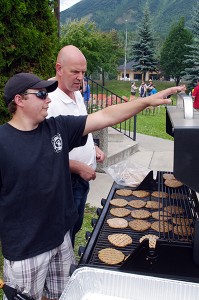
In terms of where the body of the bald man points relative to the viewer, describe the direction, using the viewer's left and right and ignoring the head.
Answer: facing the viewer and to the right of the viewer

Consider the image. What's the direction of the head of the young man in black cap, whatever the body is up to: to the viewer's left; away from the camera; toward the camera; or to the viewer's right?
to the viewer's right

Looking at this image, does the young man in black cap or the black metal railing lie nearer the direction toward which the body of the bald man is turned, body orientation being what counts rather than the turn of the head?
the young man in black cap

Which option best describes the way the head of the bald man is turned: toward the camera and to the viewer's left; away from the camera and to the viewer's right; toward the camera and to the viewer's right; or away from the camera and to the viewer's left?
toward the camera and to the viewer's right

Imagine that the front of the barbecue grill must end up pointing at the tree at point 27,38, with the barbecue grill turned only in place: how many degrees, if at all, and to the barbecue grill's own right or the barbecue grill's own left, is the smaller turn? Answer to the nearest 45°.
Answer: approximately 45° to the barbecue grill's own right

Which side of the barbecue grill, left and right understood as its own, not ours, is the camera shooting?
left

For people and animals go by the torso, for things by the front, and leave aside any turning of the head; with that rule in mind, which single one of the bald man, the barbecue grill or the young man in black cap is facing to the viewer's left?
the barbecue grill

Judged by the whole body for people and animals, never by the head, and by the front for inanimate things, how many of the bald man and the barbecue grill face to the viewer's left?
1

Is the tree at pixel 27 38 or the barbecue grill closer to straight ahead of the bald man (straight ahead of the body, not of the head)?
the barbecue grill

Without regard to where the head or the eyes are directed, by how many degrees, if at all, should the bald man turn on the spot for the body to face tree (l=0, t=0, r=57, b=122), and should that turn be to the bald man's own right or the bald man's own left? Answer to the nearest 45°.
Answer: approximately 135° to the bald man's own left

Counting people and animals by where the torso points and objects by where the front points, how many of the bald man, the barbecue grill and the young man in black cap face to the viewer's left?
1

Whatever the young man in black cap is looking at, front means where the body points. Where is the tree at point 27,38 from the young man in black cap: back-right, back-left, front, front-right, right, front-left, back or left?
back-left

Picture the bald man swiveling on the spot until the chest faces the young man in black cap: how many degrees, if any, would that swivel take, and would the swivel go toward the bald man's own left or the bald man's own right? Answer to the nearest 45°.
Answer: approximately 45° to the bald man's own right

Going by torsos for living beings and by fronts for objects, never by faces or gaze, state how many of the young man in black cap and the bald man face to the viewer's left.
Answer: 0

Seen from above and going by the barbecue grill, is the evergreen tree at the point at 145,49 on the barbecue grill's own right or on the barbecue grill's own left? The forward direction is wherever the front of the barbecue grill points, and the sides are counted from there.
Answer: on the barbecue grill's own right
